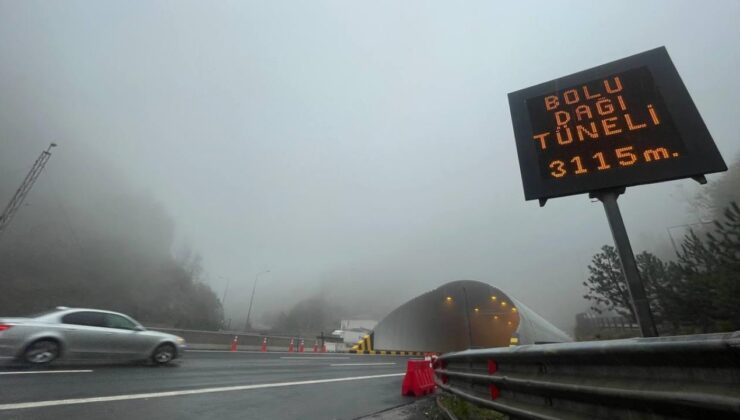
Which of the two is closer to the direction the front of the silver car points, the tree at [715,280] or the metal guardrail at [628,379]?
the tree

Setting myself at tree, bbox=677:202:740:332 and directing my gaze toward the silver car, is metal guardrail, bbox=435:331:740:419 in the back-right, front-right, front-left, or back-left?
front-left

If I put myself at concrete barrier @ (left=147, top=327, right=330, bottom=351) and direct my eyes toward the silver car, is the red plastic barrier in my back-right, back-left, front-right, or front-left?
front-left

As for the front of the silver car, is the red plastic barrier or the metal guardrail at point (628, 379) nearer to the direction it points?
the red plastic barrier

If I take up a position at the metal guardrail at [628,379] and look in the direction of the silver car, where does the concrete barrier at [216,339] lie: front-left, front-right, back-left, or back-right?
front-right

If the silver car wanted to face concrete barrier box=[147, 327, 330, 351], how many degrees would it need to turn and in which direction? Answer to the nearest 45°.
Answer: approximately 45° to its left

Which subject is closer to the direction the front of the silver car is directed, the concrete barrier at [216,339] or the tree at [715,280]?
the tree

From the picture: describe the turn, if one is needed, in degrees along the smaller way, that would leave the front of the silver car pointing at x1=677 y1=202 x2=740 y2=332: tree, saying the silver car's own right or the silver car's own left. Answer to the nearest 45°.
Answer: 0° — it already faces it

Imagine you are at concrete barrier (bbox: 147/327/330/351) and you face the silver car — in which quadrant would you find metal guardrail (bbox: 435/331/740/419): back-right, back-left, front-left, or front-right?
front-left

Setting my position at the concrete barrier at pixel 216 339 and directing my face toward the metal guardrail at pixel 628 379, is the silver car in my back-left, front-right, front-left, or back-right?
front-right

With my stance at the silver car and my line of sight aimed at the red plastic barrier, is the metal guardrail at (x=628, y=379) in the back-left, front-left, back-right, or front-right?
front-right

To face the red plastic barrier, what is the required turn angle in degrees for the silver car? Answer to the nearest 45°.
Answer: approximately 45° to its right

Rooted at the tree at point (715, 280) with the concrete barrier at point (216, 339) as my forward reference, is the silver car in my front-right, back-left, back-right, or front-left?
front-left

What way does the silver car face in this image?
to the viewer's right

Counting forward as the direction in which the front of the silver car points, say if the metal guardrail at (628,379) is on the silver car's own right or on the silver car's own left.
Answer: on the silver car's own right
